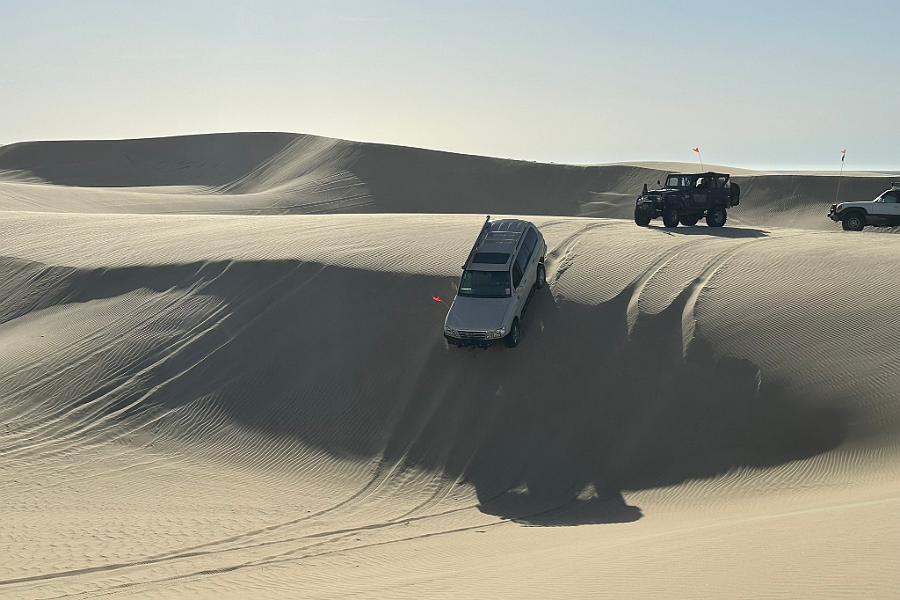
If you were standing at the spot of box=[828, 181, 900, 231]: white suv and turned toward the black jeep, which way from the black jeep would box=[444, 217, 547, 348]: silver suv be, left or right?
left

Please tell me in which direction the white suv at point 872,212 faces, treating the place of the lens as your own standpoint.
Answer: facing to the left of the viewer

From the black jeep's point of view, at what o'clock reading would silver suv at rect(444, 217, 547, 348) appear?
The silver suv is roughly at 11 o'clock from the black jeep.

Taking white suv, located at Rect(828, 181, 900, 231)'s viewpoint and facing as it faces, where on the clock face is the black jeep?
The black jeep is roughly at 11 o'clock from the white suv.

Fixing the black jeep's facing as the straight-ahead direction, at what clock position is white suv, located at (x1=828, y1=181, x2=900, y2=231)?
The white suv is roughly at 7 o'clock from the black jeep.

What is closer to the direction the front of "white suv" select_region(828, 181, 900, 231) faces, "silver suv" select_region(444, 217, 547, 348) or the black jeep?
the black jeep

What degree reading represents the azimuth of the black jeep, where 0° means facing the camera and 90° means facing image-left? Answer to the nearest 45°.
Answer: approximately 45°
